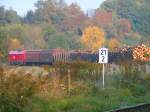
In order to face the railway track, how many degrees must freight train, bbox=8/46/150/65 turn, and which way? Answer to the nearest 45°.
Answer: approximately 90° to its left

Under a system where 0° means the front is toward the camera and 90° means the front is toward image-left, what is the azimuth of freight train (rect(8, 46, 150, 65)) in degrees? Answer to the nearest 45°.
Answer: approximately 90°
